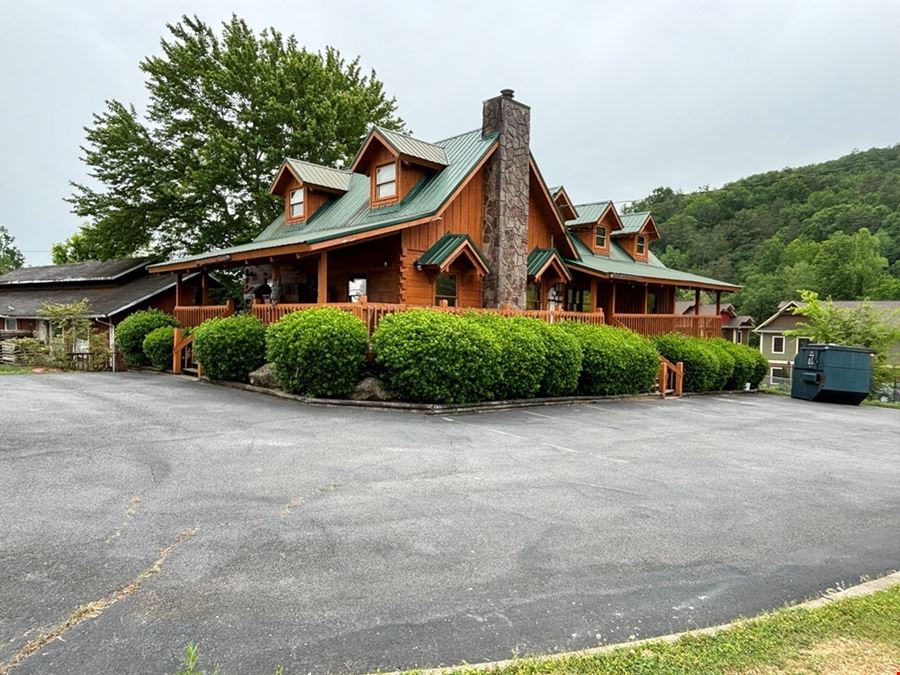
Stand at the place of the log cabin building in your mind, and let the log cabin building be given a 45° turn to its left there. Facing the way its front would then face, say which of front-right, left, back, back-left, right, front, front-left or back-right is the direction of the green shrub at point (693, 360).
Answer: left

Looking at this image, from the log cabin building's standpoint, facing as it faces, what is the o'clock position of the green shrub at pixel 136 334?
The green shrub is roughly at 2 o'clock from the log cabin building.

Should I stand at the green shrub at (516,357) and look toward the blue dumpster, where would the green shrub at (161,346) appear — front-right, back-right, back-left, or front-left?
back-left

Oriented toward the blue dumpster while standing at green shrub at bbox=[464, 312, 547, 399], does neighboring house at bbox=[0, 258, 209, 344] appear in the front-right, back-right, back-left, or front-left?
back-left

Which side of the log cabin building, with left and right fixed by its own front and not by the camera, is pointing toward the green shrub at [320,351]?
front

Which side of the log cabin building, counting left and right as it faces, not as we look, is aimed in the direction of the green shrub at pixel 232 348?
front

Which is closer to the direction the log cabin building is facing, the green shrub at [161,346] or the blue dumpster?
the green shrub

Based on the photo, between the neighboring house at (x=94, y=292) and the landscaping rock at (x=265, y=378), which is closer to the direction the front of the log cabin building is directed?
the landscaping rock

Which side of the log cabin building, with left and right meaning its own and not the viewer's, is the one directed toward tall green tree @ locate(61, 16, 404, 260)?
right

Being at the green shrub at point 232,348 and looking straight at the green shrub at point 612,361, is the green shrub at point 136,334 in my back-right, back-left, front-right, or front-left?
back-left

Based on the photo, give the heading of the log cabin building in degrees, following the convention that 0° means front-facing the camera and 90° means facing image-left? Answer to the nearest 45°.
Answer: approximately 45°

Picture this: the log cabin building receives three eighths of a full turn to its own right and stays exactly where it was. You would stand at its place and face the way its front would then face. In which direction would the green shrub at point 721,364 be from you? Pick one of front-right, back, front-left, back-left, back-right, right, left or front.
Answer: right

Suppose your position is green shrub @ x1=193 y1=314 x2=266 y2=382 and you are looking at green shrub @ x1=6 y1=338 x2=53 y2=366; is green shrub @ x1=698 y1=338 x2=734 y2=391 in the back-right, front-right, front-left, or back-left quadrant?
back-right
